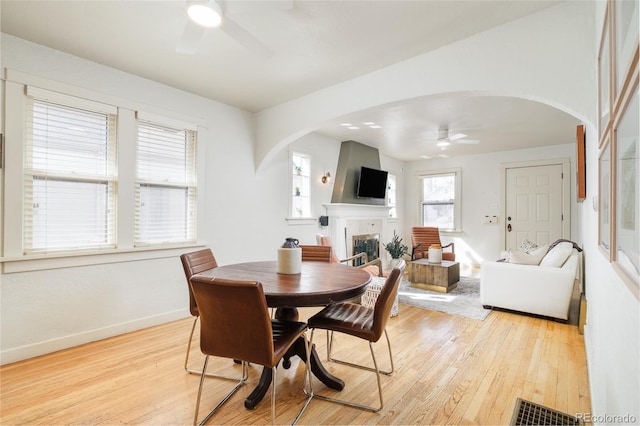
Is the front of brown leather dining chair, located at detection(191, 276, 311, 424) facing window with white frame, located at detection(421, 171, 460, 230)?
yes

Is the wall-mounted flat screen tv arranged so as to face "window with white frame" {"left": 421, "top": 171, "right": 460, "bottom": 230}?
no

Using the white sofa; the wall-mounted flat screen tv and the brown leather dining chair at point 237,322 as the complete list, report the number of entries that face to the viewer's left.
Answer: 1

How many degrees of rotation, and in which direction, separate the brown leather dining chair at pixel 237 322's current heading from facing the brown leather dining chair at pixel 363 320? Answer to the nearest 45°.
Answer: approximately 45° to its right

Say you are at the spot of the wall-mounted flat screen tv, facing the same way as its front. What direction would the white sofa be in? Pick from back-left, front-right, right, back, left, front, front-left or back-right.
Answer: front

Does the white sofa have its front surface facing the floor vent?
no

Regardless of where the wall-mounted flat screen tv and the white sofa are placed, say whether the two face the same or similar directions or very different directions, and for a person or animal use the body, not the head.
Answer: very different directions

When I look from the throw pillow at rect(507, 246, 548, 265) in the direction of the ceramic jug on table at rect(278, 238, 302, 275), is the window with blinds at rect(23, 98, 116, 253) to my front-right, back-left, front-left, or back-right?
front-right

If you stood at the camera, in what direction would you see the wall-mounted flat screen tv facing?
facing the viewer and to the right of the viewer

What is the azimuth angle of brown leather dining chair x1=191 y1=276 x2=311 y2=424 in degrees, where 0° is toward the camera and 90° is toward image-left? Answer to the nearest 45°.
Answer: approximately 225°

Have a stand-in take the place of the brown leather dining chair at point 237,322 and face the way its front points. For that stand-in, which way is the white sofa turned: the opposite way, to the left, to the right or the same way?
to the left

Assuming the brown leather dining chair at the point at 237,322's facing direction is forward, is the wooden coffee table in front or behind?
in front

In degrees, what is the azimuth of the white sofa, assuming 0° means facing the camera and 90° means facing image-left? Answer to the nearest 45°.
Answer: approximately 90°

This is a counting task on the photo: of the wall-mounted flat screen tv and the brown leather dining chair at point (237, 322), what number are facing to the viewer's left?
0

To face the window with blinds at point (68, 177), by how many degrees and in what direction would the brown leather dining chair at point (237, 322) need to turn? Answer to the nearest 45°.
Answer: approximately 90° to its left

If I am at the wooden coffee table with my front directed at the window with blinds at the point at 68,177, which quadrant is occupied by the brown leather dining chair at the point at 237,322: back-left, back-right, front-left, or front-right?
front-left
